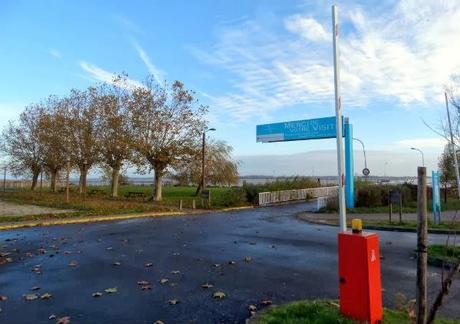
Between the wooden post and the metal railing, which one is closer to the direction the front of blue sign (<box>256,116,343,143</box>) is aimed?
the wooden post

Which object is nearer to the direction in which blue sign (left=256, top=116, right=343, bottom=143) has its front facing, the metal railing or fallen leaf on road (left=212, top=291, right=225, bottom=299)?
the fallen leaf on road

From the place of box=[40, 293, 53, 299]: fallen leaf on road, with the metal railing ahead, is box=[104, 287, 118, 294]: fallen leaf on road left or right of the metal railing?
right

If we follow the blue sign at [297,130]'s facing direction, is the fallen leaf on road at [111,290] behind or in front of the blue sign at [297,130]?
in front

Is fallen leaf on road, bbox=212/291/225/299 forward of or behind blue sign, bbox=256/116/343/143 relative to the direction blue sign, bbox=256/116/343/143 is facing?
forward

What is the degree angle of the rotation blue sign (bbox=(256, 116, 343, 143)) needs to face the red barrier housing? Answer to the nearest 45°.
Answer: approximately 45° to its left

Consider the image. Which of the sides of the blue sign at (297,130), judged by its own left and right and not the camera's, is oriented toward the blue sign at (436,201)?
left

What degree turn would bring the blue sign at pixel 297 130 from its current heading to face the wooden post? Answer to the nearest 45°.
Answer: approximately 45° to its left

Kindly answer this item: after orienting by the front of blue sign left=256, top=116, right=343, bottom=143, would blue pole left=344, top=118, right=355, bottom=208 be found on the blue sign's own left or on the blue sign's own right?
on the blue sign's own left

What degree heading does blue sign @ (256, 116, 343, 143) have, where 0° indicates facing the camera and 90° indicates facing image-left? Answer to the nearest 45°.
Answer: approximately 45°
